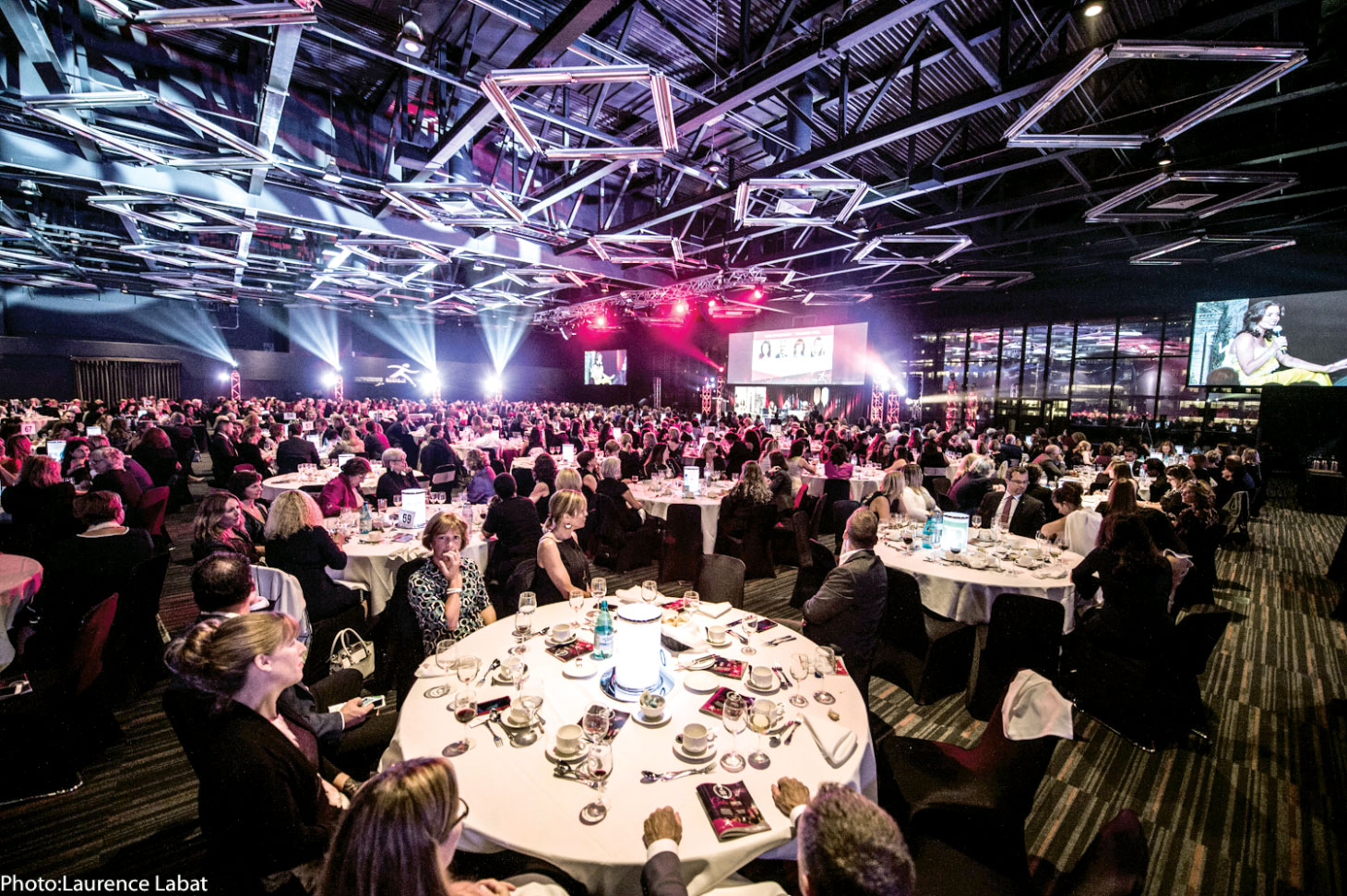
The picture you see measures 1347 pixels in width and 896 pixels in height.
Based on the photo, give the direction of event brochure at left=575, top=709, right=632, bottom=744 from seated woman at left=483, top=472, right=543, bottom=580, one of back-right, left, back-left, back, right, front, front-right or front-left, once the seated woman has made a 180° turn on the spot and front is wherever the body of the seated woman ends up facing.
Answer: front-right

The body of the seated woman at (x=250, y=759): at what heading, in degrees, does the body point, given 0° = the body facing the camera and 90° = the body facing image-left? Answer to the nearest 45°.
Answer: approximately 270°

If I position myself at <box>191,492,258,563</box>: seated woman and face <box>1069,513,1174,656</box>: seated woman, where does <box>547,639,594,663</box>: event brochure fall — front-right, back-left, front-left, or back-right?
front-right

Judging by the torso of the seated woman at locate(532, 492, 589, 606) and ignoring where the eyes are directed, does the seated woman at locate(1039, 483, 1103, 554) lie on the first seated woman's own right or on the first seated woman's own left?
on the first seated woman's own left

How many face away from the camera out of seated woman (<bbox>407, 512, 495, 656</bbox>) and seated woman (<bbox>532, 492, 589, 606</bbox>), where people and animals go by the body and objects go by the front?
0

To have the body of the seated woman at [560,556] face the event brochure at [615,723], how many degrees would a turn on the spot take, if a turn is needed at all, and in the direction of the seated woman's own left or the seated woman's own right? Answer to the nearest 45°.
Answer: approximately 45° to the seated woman's own right

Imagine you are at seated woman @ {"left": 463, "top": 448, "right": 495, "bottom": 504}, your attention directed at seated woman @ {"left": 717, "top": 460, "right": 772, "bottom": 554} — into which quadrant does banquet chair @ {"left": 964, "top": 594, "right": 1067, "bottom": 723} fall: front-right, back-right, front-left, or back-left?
front-right

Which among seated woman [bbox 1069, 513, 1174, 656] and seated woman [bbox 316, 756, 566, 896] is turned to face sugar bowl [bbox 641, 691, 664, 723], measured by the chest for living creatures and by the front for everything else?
seated woman [bbox 316, 756, 566, 896]

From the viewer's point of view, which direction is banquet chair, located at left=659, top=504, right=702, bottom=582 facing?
away from the camera

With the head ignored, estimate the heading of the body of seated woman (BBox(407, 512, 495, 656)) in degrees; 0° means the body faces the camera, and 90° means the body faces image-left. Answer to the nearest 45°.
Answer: approximately 315°

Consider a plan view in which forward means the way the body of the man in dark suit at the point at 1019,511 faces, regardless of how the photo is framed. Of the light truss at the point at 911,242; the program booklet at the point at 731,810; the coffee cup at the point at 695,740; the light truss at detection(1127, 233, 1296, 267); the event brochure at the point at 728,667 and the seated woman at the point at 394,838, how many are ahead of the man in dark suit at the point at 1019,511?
4

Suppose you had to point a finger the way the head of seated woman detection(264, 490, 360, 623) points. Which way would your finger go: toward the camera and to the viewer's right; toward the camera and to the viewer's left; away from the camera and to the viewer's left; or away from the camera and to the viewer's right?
away from the camera and to the viewer's right

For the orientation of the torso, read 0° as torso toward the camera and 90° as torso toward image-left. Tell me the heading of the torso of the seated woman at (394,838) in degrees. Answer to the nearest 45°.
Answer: approximately 225°

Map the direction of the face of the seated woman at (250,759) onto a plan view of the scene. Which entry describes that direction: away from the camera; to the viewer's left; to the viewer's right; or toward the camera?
to the viewer's right

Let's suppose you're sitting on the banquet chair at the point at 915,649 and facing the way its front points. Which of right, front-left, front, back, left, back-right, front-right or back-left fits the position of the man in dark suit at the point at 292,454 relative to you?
back-left
